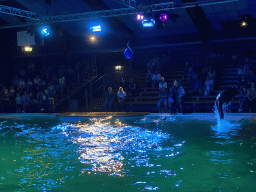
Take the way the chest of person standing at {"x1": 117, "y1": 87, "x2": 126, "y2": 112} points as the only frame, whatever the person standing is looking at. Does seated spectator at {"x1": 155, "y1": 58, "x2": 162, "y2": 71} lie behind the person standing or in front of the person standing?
behind

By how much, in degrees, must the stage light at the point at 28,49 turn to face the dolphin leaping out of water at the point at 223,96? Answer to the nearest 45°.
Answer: approximately 45° to its left

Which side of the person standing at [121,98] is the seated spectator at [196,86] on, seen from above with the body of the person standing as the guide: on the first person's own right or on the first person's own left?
on the first person's own left

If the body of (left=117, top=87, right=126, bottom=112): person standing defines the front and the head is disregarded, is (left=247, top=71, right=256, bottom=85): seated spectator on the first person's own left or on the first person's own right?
on the first person's own left

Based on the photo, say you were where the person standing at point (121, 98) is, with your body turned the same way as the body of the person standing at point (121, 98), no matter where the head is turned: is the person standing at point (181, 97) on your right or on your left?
on your left

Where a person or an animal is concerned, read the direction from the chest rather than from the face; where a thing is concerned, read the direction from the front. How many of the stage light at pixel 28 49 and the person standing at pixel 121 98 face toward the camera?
2

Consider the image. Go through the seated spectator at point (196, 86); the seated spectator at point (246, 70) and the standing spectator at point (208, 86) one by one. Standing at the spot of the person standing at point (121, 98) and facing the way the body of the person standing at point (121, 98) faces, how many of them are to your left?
3

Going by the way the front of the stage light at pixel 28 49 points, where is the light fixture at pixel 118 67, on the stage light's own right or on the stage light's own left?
on the stage light's own left

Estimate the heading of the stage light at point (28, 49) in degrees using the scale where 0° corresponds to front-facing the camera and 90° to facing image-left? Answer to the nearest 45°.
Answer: approximately 0°

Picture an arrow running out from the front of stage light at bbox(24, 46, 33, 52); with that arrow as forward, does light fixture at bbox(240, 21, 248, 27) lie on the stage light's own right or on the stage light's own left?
on the stage light's own left
